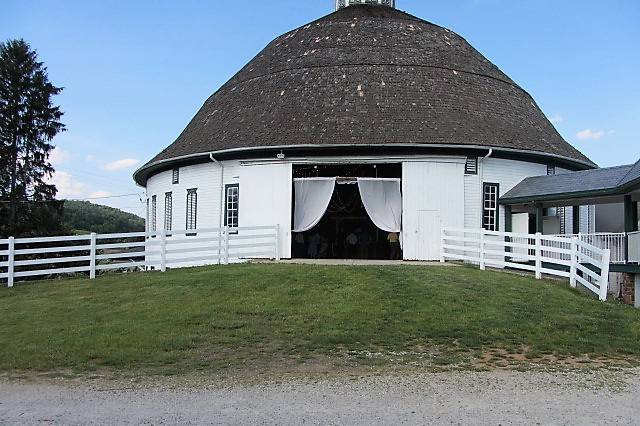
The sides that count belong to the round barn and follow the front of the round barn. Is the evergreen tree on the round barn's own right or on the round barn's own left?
on the round barn's own right

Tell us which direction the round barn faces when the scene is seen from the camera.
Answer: facing the viewer

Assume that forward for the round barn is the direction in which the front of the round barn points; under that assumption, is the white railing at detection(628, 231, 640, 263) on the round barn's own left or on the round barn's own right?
on the round barn's own left

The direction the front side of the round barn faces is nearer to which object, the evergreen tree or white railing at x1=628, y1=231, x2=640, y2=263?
the white railing

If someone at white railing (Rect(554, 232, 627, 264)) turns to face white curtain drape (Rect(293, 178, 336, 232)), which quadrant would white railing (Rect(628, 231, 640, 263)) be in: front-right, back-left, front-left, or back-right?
back-left

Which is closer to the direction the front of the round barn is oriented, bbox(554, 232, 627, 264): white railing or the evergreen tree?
the white railing

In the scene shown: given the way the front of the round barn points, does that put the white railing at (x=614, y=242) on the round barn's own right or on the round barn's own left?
on the round barn's own left
